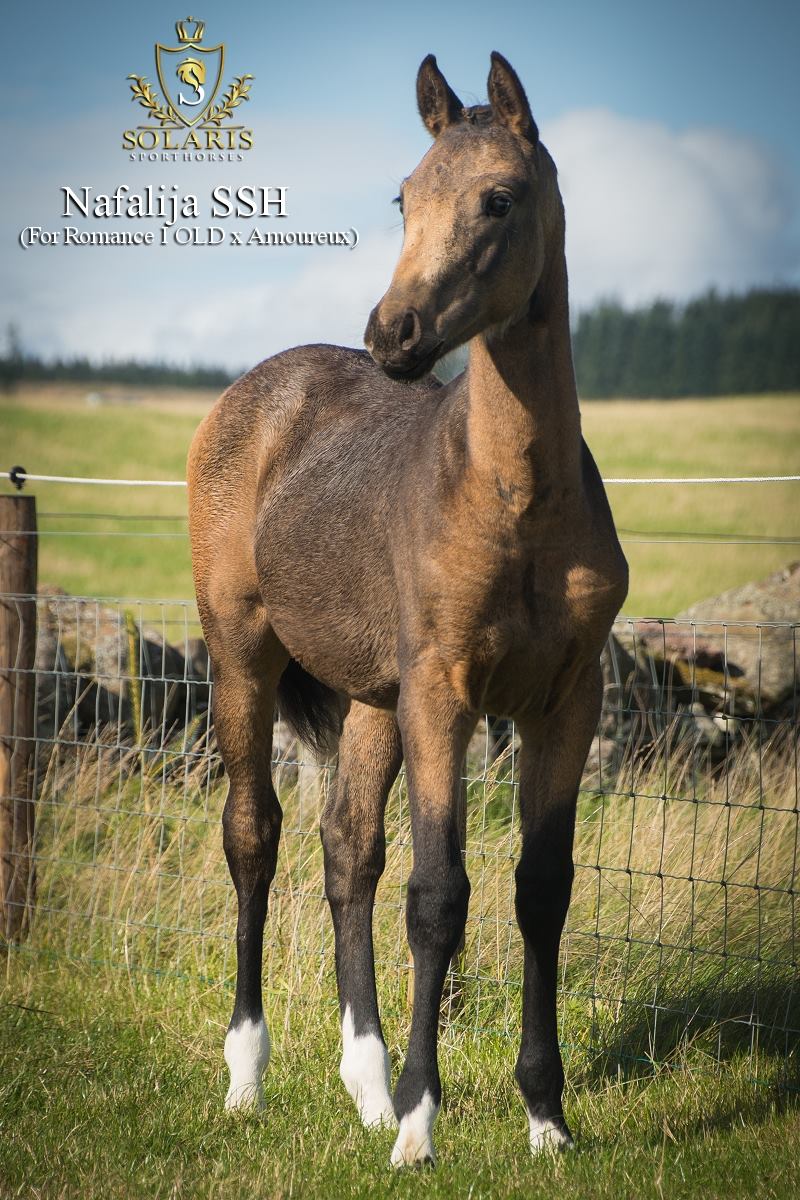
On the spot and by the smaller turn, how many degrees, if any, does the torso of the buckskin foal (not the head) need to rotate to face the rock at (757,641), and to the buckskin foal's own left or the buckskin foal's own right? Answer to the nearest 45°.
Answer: approximately 90° to the buckskin foal's own left

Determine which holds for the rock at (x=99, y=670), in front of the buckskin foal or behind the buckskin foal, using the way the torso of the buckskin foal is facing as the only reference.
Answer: behind

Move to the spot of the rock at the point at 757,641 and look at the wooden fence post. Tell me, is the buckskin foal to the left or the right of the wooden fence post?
left

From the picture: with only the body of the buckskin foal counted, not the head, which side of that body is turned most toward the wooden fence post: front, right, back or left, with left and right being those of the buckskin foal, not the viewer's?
back

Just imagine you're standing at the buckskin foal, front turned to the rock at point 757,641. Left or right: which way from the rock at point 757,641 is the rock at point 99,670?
left

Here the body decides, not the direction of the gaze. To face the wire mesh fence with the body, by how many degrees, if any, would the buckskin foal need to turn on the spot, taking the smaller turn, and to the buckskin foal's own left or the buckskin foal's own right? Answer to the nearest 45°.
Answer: approximately 135° to the buckskin foal's own left

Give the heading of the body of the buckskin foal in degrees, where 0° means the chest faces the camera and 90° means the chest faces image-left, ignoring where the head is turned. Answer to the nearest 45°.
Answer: approximately 315°
